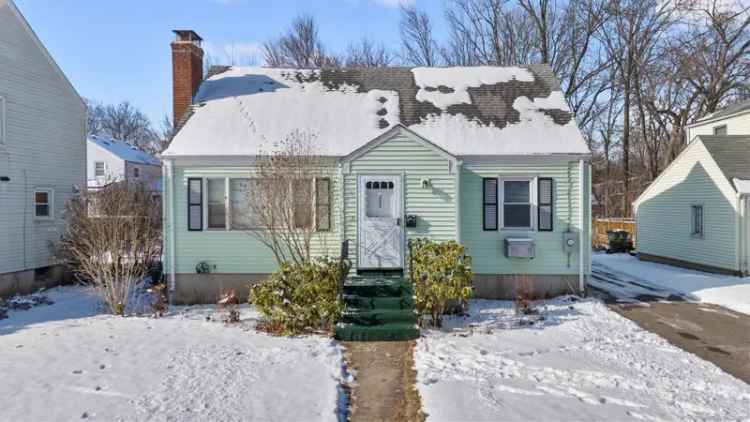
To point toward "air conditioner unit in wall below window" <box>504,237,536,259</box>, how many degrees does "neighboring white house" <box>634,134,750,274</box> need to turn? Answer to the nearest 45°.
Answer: approximately 90° to its right

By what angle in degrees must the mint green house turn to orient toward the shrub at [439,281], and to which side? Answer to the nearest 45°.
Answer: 0° — it already faces it

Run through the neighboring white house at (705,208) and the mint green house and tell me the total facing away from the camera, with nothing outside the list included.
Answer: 0

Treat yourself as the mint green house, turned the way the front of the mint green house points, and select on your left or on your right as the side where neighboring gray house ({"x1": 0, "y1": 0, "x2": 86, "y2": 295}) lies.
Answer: on your right

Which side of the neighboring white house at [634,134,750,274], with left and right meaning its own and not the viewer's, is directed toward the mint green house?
right

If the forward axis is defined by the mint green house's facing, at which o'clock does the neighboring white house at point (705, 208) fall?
The neighboring white house is roughly at 8 o'clock from the mint green house.

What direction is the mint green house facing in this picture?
toward the camera

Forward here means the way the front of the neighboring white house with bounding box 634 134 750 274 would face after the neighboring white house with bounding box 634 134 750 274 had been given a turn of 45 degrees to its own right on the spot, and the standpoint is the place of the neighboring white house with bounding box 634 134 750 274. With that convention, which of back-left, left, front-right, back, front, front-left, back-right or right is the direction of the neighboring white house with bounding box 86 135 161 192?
right

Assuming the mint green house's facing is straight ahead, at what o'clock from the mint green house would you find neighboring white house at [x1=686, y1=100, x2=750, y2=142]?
The neighboring white house is roughly at 8 o'clock from the mint green house.

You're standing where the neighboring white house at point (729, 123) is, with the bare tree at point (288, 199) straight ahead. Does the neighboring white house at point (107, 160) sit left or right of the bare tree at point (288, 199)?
right
